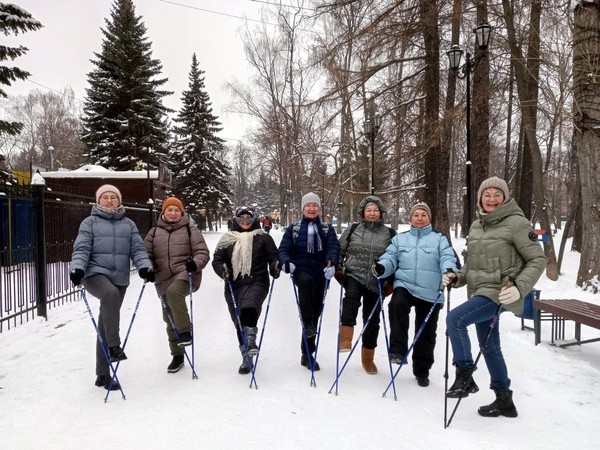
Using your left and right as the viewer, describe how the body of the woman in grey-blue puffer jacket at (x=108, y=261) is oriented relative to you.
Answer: facing the viewer

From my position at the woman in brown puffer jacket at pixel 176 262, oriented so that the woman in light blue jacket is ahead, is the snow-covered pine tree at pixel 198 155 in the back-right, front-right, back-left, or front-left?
back-left

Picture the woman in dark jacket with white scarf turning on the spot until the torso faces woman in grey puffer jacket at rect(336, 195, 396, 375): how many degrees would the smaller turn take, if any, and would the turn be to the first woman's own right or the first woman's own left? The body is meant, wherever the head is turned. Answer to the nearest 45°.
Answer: approximately 90° to the first woman's own left

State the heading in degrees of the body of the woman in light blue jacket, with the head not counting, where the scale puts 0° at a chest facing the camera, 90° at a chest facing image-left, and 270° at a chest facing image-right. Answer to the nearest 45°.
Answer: approximately 0°

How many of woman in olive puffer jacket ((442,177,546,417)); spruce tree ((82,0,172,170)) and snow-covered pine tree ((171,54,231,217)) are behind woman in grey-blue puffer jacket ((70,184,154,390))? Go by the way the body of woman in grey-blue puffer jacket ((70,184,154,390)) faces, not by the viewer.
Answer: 2

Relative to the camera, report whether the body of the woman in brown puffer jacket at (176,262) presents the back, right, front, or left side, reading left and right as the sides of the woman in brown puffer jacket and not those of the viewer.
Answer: front

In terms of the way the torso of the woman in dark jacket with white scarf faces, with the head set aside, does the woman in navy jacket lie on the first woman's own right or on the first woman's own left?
on the first woman's own left

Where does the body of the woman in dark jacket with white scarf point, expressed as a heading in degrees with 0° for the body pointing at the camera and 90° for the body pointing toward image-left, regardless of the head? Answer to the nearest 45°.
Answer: approximately 0°

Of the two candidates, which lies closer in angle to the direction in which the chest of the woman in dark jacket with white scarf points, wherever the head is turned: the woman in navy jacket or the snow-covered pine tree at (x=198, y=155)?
the woman in navy jacket

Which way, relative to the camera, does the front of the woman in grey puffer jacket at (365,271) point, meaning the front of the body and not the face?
toward the camera

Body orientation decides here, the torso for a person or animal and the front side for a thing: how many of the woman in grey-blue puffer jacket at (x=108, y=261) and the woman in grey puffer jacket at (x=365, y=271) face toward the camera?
2

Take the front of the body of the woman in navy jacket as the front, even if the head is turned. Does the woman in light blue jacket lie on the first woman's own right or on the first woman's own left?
on the first woman's own left

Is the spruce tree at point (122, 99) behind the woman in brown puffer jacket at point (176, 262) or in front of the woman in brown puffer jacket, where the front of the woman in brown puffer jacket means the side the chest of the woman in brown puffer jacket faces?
behind
